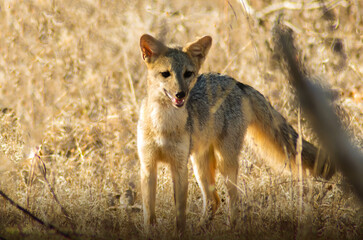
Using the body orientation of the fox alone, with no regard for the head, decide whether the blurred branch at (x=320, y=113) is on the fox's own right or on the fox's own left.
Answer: on the fox's own left

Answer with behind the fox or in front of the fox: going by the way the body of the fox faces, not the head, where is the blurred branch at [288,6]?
behind

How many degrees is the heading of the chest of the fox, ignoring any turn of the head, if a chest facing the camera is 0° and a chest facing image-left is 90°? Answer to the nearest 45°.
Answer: approximately 45°
